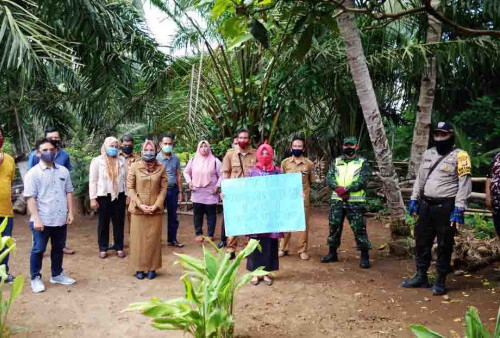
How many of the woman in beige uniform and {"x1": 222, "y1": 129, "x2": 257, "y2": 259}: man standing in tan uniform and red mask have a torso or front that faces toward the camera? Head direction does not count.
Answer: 2

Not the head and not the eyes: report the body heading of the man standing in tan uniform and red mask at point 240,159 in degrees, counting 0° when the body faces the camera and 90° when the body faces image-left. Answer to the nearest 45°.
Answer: approximately 0°

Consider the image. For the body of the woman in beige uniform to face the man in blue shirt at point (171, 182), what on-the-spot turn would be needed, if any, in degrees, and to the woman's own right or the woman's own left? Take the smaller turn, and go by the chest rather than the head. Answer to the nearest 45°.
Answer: approximately 180°

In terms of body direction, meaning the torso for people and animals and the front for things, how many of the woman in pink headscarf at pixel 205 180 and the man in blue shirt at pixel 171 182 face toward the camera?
2
